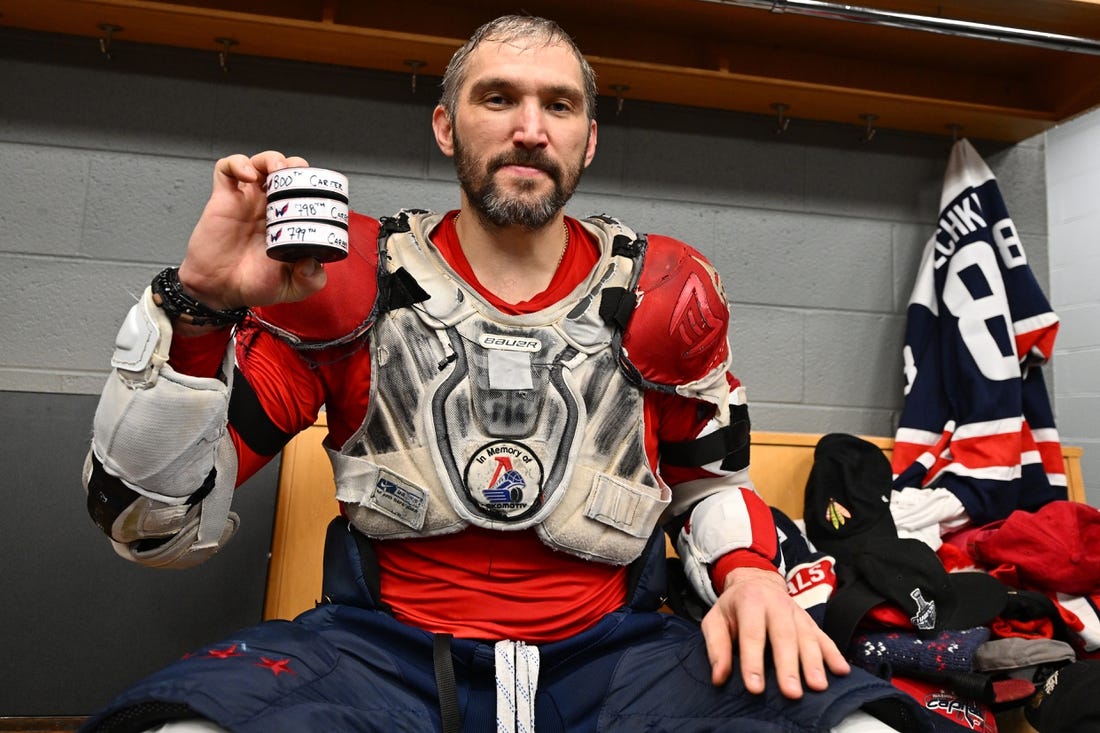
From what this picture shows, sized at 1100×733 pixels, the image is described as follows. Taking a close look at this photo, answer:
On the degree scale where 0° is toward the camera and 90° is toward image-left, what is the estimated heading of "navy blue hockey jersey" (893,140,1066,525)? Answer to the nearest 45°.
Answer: approximately 180°

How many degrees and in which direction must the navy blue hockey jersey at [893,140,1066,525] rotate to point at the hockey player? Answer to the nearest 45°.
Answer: approximately 135° to its left

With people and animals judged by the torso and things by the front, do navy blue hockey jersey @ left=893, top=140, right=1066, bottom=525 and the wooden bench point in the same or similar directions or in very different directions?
very different directions

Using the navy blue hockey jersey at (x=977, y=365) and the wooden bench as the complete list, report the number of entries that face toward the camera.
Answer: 1

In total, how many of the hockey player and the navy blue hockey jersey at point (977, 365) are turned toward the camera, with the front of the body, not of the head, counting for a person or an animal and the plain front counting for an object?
1

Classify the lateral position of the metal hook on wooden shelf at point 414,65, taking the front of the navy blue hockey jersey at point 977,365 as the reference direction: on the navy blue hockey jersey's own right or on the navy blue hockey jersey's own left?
on the navy blue hockey jersey's own left

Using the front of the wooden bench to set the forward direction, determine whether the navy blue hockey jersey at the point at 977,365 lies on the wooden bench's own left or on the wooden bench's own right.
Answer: on the wooden bench's own left

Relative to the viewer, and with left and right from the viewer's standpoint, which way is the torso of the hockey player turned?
facing the viewer
